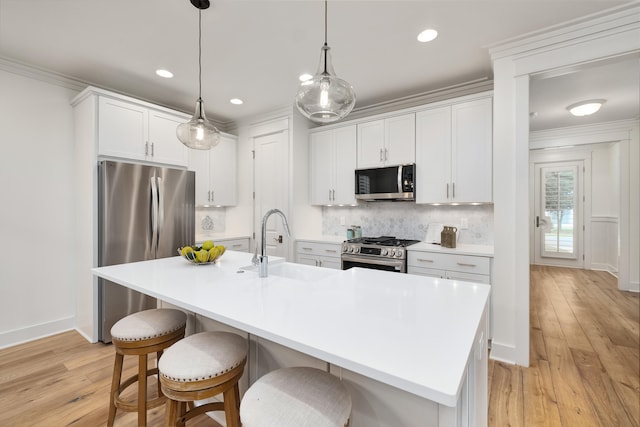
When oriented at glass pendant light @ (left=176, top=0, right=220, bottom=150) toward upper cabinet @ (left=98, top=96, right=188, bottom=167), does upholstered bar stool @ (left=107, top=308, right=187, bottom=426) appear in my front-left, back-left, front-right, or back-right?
back-left

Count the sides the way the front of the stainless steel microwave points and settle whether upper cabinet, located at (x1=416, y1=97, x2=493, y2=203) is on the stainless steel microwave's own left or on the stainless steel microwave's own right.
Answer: on the stainless steel microwave's own left

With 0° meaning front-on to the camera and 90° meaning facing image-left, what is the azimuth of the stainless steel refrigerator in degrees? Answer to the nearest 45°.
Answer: approximately 315°

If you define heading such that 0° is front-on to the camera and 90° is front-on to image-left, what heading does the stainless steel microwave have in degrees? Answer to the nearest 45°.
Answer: approximately 45°

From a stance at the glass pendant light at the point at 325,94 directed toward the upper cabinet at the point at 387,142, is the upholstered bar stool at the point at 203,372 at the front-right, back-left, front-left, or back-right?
back-left
